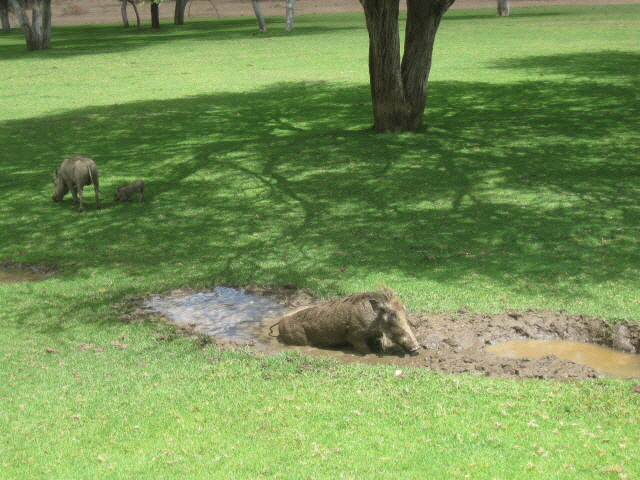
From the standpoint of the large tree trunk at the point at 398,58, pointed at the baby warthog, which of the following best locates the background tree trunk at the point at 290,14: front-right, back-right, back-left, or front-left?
back-right

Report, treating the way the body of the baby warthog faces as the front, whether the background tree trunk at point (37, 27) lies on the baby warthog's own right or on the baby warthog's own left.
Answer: on the baby warthog's own right

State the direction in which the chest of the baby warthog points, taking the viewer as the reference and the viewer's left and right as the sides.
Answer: facing to the left of the viewer

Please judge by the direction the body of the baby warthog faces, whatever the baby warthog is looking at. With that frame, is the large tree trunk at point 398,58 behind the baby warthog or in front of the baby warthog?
behind

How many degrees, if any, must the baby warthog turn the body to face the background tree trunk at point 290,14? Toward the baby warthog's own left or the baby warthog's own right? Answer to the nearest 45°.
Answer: approximately 90° to the baby warthog's own right

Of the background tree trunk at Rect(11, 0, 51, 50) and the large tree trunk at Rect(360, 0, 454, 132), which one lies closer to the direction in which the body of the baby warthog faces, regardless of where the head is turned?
the background tree trunk
